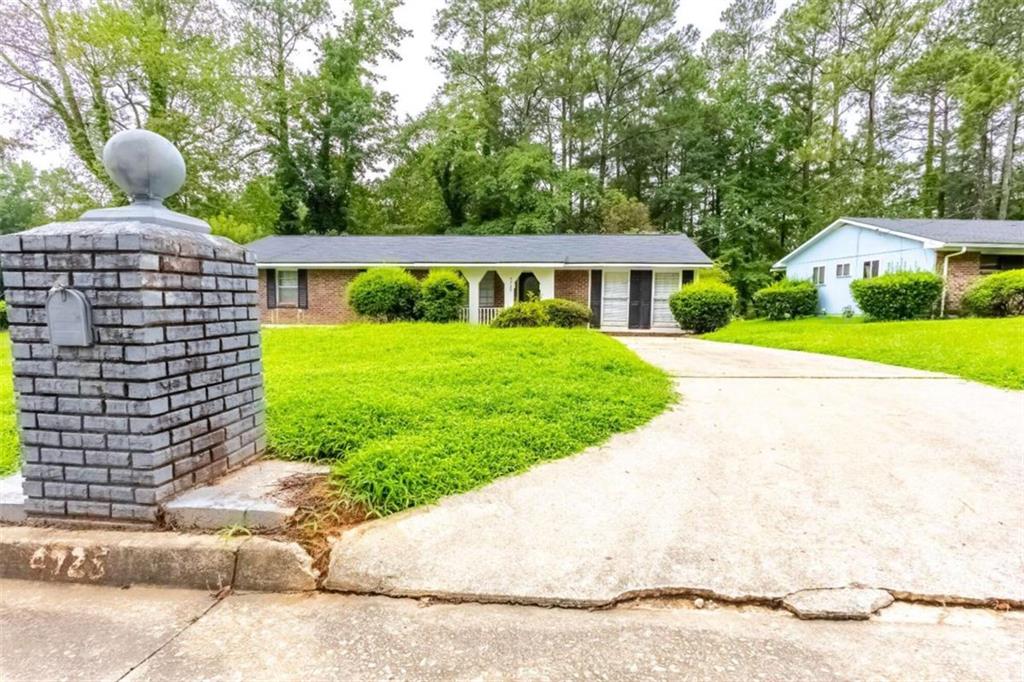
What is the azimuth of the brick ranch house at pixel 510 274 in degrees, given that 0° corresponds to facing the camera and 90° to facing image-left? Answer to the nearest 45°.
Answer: approximately 0°

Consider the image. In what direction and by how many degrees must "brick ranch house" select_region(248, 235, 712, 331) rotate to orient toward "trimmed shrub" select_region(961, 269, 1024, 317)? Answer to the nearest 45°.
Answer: approximately 90° to its left

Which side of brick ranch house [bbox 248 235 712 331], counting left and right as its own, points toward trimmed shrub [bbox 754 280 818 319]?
left

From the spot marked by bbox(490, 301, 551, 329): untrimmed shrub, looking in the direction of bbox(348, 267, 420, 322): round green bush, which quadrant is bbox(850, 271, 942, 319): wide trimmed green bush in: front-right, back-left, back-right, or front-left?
back-right

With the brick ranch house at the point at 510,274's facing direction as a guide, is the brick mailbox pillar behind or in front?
in front

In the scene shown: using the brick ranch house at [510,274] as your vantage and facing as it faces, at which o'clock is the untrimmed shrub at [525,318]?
The untrimmed shrub is roughly at 12 o'clock from the brick ranch house.

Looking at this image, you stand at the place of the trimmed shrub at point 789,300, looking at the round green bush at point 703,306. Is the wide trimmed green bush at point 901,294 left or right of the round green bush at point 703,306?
left

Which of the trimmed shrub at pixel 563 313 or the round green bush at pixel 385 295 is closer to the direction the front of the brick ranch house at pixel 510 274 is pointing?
the trimmed shrub

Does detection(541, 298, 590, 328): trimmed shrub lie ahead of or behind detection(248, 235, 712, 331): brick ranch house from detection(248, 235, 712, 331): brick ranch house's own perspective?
ahead

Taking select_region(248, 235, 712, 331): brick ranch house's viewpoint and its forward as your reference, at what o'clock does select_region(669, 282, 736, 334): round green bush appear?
The round green bush is roughly at 10 o'clock from the brick ranch house.
